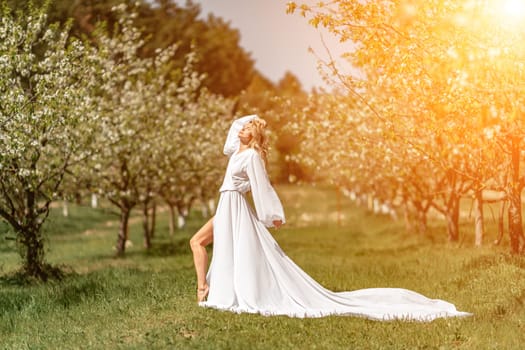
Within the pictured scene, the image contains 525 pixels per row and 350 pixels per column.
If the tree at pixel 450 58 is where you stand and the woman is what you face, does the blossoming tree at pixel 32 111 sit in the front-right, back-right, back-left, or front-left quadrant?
front-right

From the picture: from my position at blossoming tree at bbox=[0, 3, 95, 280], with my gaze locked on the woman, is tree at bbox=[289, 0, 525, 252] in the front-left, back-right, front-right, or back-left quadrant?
front-left

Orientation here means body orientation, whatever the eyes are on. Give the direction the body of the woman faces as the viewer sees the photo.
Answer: to the viewer's left

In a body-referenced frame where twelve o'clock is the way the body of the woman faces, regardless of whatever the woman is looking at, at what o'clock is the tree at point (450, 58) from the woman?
The tree is roughly at 5 o'clock from the woman.

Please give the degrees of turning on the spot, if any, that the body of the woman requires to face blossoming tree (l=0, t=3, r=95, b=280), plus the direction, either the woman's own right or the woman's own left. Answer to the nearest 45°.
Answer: approximately 45° to the woman's own right

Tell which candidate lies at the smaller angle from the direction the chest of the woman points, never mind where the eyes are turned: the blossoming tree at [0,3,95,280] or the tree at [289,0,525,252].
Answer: the blossoming tree
